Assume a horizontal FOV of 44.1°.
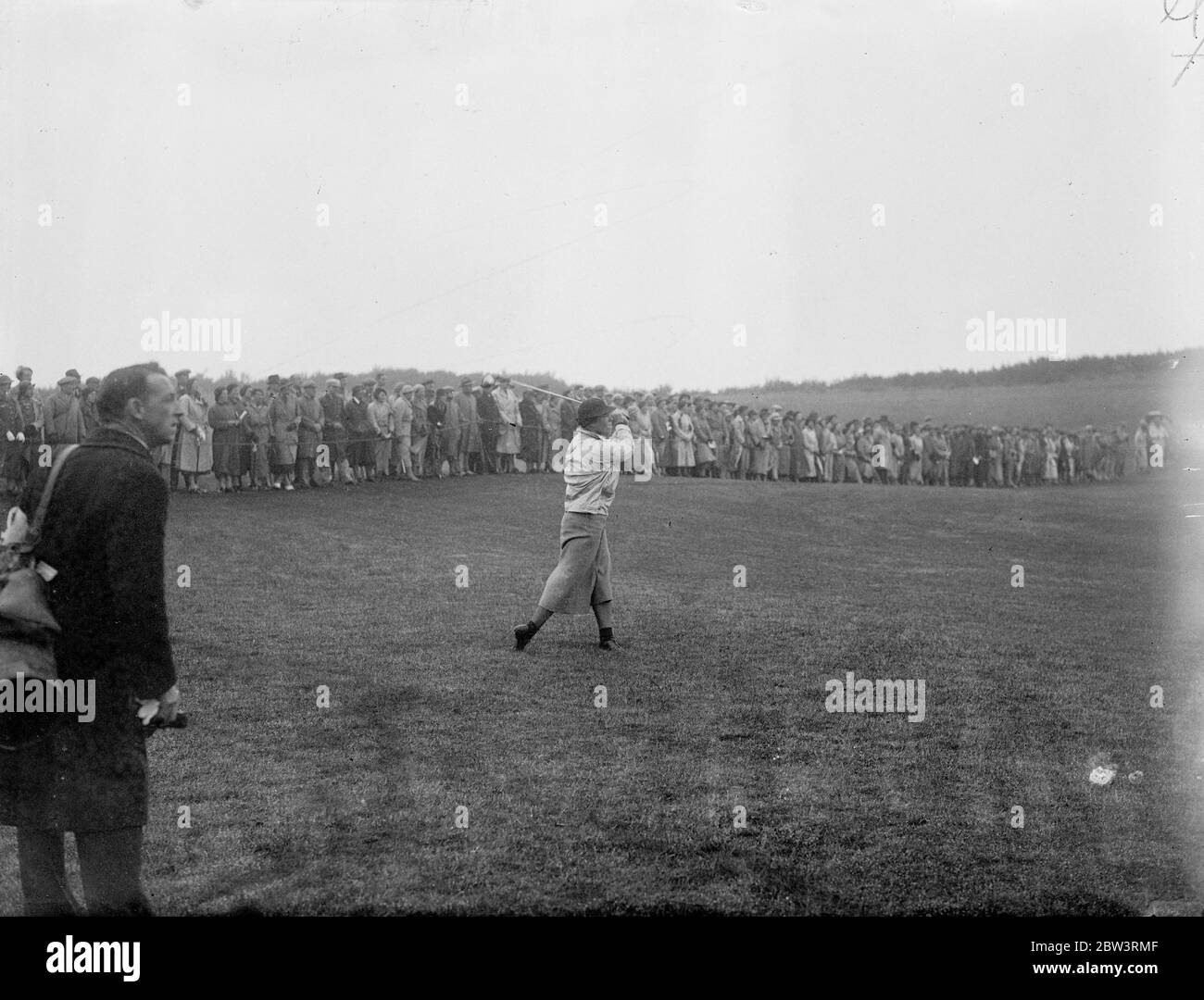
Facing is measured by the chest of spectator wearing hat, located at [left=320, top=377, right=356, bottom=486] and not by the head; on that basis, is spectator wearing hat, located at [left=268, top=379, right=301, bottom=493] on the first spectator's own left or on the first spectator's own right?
on the first spectator's own right

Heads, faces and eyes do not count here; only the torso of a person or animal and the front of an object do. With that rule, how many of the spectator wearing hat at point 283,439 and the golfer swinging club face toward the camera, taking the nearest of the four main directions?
1

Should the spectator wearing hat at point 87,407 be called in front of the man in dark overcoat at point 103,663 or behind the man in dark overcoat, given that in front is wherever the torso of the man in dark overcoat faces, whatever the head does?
in front

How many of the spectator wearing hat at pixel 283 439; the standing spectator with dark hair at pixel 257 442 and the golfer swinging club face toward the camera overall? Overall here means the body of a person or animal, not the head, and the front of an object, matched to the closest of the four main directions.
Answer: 2

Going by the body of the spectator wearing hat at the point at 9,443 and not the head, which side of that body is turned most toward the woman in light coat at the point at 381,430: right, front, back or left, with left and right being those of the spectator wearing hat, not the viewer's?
left

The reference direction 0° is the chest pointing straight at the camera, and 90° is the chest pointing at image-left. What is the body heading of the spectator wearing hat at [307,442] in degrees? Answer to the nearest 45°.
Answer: approximately 0°

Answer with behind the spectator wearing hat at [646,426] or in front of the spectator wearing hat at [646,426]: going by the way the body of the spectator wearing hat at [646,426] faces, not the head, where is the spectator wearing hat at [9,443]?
in front

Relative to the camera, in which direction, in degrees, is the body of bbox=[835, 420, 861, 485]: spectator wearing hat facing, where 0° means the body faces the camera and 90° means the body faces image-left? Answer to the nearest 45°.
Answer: approximately 45°
